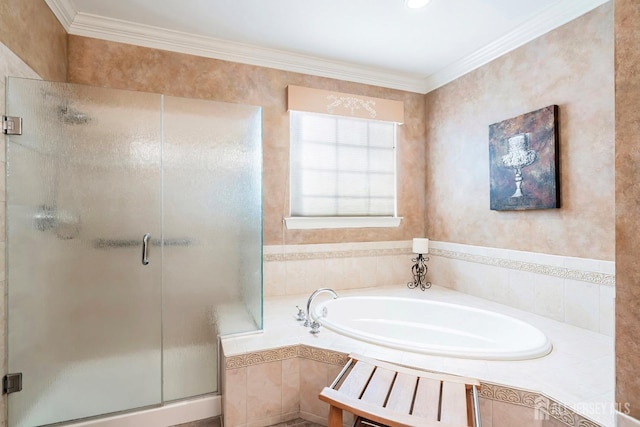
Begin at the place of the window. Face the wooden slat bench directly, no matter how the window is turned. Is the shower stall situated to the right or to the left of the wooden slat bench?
right

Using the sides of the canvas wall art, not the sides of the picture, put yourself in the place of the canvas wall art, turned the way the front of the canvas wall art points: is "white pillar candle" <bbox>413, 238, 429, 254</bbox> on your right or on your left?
on your right

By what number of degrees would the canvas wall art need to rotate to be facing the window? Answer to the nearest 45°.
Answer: approximately 45° to its right

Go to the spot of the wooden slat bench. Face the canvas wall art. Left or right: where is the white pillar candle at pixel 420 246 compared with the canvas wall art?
left

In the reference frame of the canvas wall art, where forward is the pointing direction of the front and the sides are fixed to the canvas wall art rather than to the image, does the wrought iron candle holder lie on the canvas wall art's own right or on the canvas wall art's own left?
on the canvas wall art's own right

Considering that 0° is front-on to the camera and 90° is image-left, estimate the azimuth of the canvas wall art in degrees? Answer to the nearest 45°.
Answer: approximately 45°

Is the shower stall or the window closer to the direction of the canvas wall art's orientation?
the shower stall

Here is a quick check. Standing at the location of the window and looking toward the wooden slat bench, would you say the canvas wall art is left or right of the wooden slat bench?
left

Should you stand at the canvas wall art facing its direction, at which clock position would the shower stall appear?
The shower stall is roughly at 12 o'clock from the canvas wall art.

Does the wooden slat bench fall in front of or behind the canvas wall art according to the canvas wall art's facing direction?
in front
